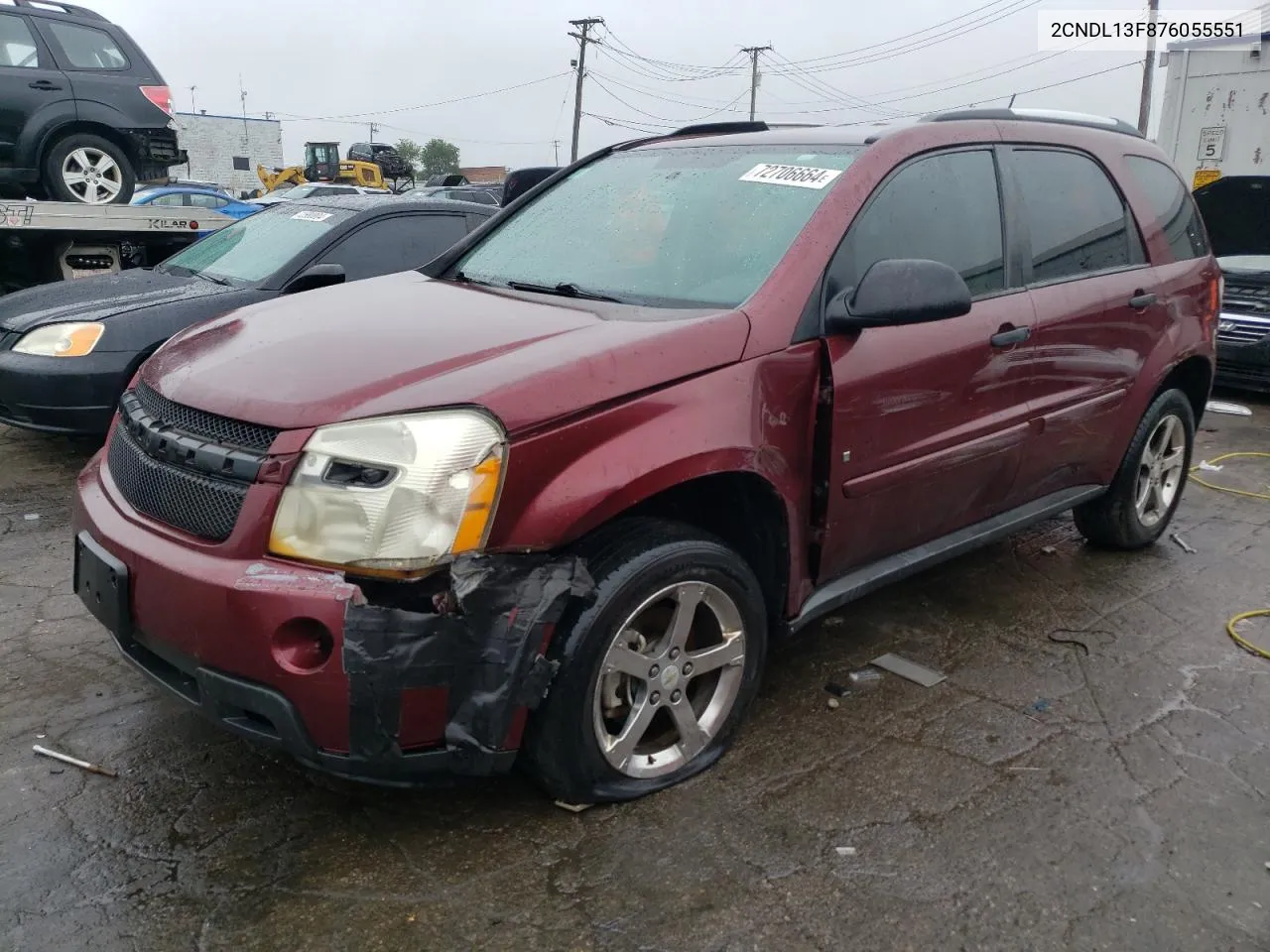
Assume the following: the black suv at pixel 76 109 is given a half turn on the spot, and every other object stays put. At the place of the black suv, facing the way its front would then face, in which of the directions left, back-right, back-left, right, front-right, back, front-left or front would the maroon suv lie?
right

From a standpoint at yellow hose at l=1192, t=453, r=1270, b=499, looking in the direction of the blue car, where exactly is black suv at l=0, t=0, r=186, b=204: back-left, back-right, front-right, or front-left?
front-left

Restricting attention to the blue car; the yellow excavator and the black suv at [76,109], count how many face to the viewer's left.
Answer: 3

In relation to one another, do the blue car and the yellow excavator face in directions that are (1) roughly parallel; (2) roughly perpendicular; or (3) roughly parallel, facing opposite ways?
roughly parallel

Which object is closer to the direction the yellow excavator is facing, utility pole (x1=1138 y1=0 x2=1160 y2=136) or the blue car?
the blue car

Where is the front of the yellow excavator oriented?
to the viewer's left

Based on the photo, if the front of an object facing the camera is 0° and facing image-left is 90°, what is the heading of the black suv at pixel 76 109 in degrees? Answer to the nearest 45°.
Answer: approximately 90°

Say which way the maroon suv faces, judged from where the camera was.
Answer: facing the viewer and to the left of the viewer

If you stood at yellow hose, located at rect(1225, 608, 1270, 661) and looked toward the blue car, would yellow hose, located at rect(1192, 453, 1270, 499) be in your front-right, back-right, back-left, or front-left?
front-right

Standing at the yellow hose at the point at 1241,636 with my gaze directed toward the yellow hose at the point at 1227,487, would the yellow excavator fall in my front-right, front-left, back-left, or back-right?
front-left

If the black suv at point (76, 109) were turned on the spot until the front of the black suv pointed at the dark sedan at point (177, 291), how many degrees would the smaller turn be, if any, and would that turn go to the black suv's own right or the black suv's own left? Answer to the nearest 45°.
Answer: approximately 90° to the black suv's own left

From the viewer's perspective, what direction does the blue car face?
to the viewer's left

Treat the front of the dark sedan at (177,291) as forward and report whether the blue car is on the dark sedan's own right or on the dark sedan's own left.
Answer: on the dark sedan's own right
